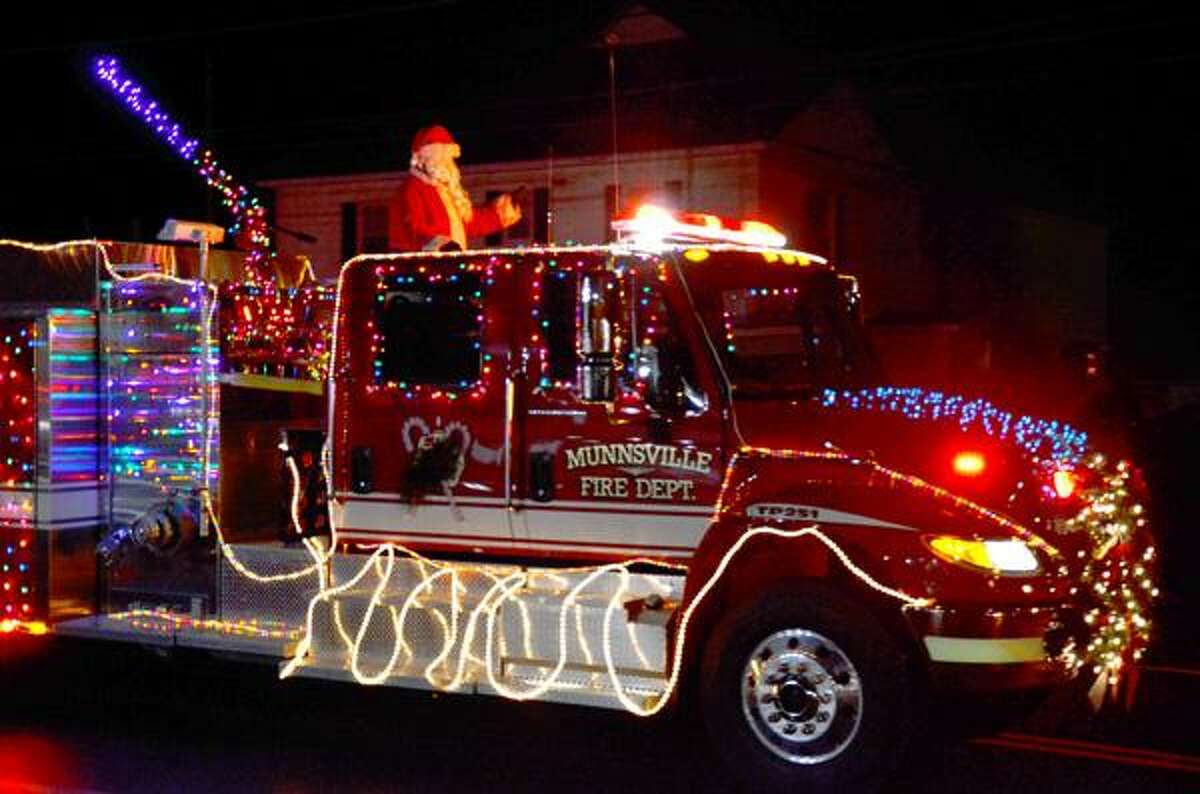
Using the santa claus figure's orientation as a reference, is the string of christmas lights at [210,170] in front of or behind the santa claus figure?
behind

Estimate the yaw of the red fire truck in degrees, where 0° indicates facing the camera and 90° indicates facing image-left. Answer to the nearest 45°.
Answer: approximately 315°

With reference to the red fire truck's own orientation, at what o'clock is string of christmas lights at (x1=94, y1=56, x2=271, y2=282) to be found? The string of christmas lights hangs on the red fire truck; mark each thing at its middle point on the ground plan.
The string of christmas lights is roughly at 6 o'clock from the red fire truck.
